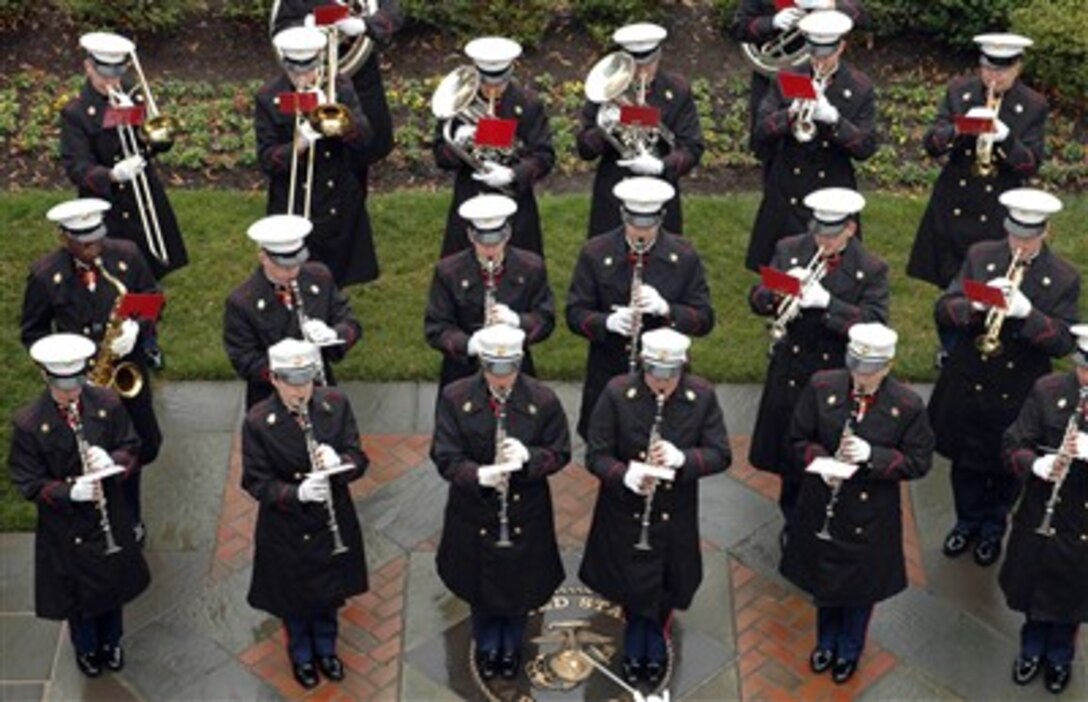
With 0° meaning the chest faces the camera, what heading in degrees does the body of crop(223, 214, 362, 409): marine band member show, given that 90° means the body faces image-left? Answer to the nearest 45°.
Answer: approximately 315°

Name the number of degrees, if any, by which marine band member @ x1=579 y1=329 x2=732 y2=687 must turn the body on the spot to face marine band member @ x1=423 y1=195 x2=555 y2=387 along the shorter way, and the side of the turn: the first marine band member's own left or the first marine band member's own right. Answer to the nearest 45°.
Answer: approximately 135° to the first marine band member's own right

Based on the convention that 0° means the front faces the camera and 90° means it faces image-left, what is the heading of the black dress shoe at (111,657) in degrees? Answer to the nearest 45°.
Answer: approximately 315°

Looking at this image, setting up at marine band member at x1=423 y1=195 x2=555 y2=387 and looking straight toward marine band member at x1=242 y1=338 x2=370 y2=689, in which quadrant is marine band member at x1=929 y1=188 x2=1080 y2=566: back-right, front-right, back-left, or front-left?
back-left

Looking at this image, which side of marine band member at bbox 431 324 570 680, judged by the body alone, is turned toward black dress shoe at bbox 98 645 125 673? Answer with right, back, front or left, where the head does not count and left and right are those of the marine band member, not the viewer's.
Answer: right

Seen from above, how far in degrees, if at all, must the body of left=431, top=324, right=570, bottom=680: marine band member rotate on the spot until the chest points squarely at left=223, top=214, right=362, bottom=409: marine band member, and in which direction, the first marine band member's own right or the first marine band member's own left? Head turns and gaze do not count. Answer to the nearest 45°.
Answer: approximately 135° to the first marine band member's own right

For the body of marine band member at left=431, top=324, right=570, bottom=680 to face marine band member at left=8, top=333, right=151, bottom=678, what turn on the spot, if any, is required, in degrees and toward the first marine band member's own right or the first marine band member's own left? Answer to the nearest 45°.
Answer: approximately 90° to the first marine band member's own right

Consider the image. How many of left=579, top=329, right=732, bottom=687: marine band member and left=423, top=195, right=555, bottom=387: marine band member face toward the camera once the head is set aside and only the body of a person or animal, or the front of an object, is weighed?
2

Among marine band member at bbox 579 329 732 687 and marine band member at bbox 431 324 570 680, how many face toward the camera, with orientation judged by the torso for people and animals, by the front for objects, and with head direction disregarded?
2

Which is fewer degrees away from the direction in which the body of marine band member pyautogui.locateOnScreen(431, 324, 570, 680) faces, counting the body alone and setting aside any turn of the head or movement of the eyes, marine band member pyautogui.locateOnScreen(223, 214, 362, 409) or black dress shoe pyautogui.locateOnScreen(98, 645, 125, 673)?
the black dress shoe

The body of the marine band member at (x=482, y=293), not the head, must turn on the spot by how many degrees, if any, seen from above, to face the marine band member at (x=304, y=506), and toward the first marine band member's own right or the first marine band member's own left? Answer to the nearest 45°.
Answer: approximately 45° to the first marine band member's own right
